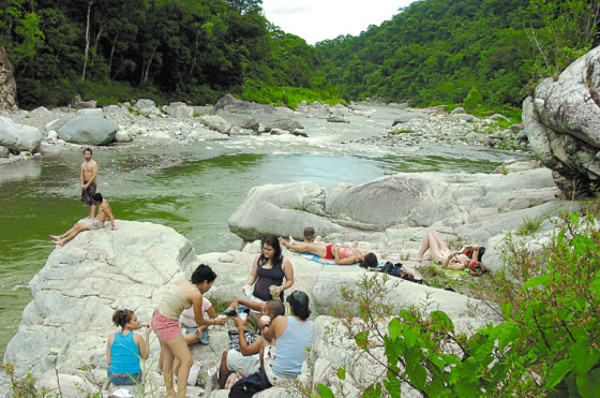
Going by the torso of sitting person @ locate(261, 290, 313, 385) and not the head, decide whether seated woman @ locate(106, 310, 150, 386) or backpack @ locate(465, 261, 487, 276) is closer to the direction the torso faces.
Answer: the seated woman

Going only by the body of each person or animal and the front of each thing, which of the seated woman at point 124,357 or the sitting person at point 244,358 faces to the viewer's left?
the sitting person

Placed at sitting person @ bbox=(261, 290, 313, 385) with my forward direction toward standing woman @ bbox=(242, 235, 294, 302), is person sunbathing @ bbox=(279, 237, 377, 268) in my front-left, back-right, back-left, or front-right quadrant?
front-right

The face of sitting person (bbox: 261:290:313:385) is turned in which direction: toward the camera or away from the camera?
away from the camera

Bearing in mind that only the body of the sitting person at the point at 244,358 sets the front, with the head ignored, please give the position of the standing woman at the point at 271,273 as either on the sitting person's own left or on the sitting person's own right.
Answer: on the sitting person's own right

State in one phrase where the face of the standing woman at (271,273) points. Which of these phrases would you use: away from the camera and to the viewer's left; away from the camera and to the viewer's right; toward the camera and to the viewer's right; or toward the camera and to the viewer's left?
toward the camera and to the viewer's left

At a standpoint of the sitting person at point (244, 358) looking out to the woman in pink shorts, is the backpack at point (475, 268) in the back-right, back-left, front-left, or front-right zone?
back-right

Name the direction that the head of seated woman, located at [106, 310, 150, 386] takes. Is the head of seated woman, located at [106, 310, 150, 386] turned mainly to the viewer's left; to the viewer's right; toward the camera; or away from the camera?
to the viewer's right

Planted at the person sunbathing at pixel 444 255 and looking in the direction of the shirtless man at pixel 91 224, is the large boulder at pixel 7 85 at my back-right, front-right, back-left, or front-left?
front-right

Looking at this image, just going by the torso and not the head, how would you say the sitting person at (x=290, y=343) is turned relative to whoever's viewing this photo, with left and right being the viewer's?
facing away from the viewer and to the left of the viewer

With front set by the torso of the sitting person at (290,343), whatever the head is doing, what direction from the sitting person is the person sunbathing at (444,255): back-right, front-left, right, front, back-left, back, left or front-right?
right

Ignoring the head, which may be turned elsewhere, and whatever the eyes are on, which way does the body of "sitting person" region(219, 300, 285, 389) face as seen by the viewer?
to the viewer's left

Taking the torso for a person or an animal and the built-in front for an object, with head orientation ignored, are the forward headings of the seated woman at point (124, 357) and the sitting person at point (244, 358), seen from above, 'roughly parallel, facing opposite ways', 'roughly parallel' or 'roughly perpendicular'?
roughly perpendicular

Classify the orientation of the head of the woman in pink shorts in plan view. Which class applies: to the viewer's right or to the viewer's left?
to the viewer's right
